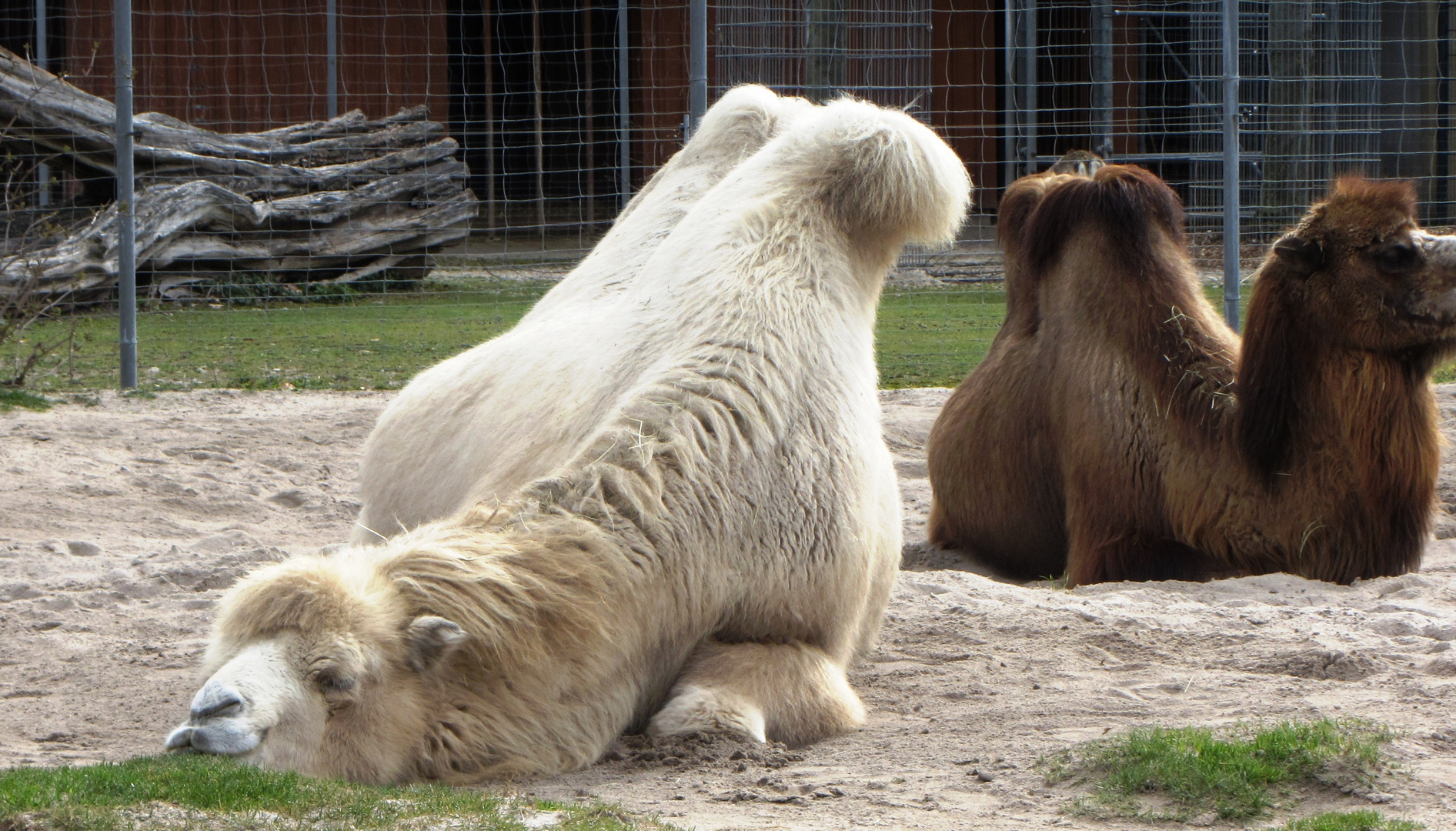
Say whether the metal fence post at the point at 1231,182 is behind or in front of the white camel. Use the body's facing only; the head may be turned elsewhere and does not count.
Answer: behind

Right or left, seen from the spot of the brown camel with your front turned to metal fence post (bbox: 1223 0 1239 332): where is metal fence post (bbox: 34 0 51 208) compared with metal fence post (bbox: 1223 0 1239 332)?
left

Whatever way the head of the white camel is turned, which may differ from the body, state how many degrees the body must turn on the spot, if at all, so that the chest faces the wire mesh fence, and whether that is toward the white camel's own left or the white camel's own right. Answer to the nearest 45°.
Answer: approximately 135° to the white camel's own right

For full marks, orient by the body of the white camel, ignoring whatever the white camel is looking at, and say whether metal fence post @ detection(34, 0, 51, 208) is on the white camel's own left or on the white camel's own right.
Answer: on the white camel's own right

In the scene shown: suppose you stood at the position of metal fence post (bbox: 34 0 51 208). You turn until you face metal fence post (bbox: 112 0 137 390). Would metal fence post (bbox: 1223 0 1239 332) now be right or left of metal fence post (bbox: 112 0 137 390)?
left

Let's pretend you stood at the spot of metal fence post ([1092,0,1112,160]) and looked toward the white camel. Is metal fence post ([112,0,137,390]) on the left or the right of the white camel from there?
right

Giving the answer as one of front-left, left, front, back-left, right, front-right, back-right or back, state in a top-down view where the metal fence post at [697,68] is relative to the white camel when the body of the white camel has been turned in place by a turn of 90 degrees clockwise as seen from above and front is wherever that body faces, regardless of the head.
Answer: front-right

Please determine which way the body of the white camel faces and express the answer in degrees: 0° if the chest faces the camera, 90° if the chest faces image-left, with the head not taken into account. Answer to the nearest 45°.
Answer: approximately 45°
